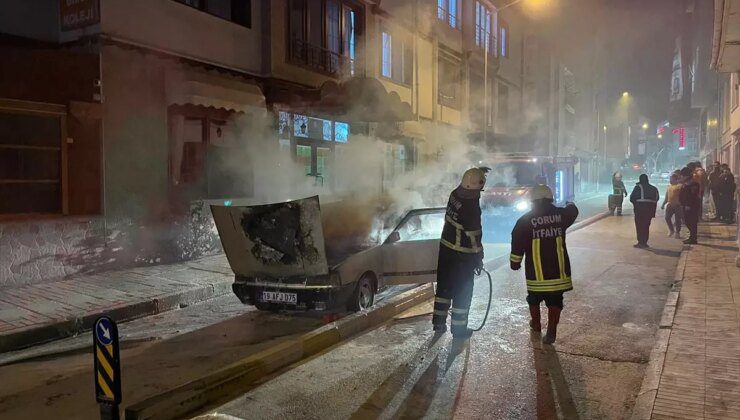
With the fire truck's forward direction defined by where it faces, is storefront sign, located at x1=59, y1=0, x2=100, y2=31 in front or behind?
in front

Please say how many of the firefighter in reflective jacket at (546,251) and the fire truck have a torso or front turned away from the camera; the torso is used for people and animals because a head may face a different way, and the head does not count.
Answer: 1

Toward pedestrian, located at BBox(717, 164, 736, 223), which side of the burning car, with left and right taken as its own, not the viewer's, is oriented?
back

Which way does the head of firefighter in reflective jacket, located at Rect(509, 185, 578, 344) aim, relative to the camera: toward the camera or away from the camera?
away from the camera

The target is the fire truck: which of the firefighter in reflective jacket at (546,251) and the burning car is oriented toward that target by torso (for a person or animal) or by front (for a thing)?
the firefighter in reflective jacket

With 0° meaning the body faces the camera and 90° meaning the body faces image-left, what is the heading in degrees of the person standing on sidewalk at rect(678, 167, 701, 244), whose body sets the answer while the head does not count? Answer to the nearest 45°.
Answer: approximately 90°

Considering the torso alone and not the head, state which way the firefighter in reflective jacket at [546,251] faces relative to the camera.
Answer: away from the camera

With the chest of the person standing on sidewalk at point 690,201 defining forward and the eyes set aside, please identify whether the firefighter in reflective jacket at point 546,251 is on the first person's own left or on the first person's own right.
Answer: on the first person's own left

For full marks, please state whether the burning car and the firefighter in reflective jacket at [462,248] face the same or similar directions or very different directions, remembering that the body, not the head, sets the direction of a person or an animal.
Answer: very different directions

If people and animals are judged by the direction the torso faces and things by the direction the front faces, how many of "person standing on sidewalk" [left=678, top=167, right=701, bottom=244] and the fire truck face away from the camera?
0

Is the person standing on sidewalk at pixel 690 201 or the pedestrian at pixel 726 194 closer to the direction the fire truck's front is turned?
the person standing on sidewalk

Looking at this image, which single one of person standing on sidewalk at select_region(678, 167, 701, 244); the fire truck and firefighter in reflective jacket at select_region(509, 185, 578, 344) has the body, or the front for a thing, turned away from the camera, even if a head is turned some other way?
the firefighter in reflective jacket
